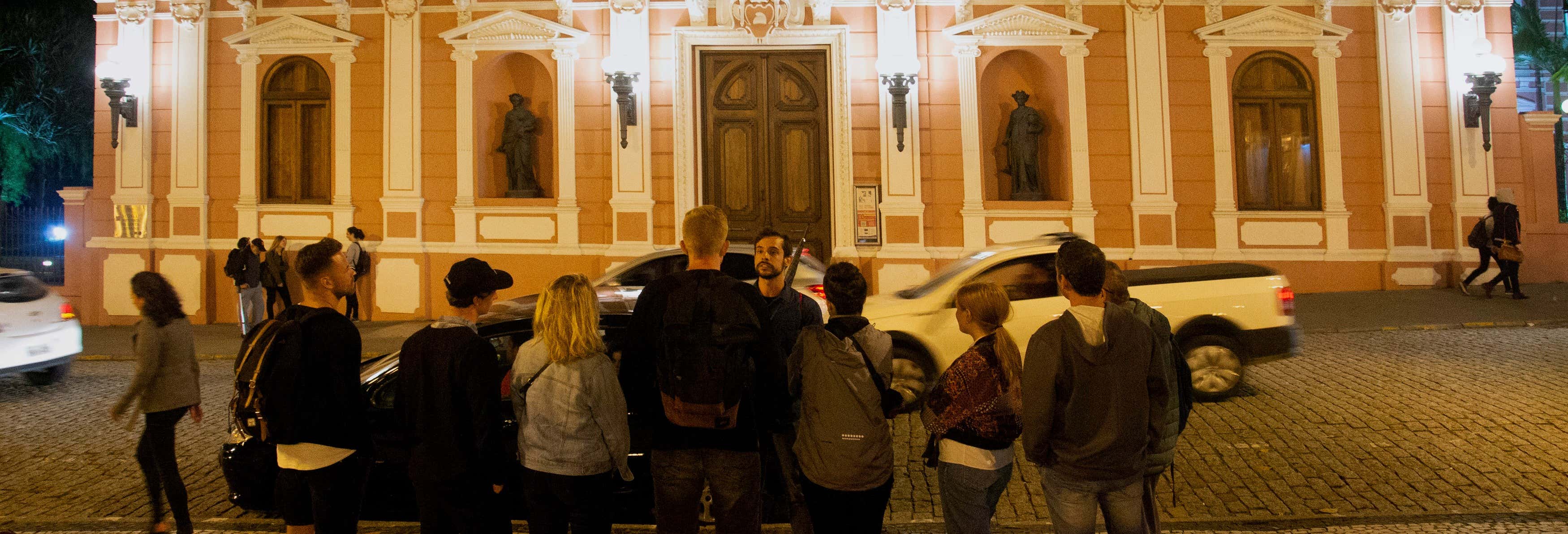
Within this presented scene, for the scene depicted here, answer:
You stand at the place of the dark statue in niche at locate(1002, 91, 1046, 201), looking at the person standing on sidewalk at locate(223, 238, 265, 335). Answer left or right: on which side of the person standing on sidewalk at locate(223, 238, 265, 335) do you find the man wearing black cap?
left

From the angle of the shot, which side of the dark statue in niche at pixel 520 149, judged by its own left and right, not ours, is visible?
front

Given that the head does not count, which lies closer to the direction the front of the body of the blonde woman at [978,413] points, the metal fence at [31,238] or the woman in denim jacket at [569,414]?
the metal fence

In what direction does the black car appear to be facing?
to the viewer's left

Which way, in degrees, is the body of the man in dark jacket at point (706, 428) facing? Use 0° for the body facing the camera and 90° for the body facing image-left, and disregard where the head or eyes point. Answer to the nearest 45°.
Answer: approximately 180°

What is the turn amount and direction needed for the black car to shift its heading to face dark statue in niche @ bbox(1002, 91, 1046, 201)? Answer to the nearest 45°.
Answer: approximately 135° to its right

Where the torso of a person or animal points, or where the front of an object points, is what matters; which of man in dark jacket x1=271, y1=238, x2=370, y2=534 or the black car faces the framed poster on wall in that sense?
the man in dark jacket

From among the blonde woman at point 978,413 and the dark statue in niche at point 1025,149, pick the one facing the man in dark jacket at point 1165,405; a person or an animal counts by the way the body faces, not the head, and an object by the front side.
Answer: the dark statue in niche

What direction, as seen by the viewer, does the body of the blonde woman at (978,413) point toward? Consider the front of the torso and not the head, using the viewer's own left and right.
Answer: facing away from the viewer and to the left of the viewer

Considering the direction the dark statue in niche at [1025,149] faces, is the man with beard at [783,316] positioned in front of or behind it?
in front

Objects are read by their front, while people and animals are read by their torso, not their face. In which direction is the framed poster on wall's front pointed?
toward the camera

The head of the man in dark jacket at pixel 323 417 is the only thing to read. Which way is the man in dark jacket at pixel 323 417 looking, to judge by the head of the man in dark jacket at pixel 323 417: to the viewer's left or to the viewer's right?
to the viewer's right

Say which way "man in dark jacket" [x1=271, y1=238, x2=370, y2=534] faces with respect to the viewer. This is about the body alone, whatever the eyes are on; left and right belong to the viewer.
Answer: facing away from the viewer and to the right of the viewer

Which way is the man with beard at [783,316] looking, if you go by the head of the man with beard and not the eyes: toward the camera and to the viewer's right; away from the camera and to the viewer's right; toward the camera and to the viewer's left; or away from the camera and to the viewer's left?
toward the camera and to the viewer's left

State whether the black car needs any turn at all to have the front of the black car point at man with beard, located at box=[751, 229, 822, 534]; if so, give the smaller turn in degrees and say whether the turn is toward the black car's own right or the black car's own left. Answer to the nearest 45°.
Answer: approximately 135° to the black car's own left

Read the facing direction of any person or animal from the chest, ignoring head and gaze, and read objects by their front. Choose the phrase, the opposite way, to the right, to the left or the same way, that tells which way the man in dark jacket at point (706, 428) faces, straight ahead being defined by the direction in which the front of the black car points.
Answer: to the right

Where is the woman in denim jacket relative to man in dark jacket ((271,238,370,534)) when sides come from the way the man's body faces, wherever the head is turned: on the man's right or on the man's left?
on the man's right

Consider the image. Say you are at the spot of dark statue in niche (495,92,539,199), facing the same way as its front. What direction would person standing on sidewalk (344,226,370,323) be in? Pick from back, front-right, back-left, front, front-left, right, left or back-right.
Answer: right
